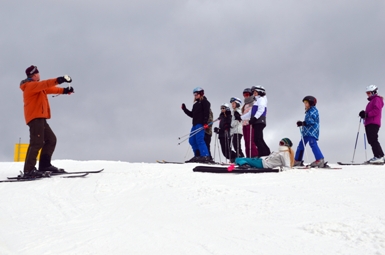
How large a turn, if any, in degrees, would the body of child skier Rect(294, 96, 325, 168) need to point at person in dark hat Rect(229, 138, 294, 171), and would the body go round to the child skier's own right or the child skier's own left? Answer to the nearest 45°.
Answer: approximately 45° to the child skier's own left

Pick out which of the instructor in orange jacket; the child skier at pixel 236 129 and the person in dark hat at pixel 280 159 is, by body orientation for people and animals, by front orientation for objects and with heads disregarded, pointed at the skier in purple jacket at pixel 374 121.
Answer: the instructor in orange jacket

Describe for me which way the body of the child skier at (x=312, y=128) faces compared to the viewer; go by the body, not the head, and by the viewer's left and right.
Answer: facing to the left of the viewer

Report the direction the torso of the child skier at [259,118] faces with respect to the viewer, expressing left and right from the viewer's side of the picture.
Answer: facing to the left of the viewer

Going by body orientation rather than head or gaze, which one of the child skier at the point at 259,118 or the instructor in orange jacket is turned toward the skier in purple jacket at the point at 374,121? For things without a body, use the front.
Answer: the instructor in orange jacket

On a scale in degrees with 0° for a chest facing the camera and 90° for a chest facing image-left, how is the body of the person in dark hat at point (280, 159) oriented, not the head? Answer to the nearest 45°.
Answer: approximately 90°

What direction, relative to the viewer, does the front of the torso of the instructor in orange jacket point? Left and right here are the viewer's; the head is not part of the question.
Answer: facing to the right of the viewer

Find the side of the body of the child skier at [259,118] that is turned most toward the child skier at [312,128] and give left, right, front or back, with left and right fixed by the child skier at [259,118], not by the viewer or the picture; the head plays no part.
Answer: back

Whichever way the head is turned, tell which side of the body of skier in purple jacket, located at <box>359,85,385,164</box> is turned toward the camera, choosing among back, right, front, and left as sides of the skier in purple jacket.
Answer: left

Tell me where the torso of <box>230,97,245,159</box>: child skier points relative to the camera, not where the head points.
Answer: to the viewer's left

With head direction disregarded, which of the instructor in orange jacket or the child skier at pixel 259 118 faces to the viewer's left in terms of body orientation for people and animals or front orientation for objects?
the child skier
